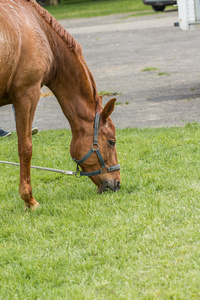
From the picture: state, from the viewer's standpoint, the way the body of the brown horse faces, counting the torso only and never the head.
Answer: to the viewer's right
